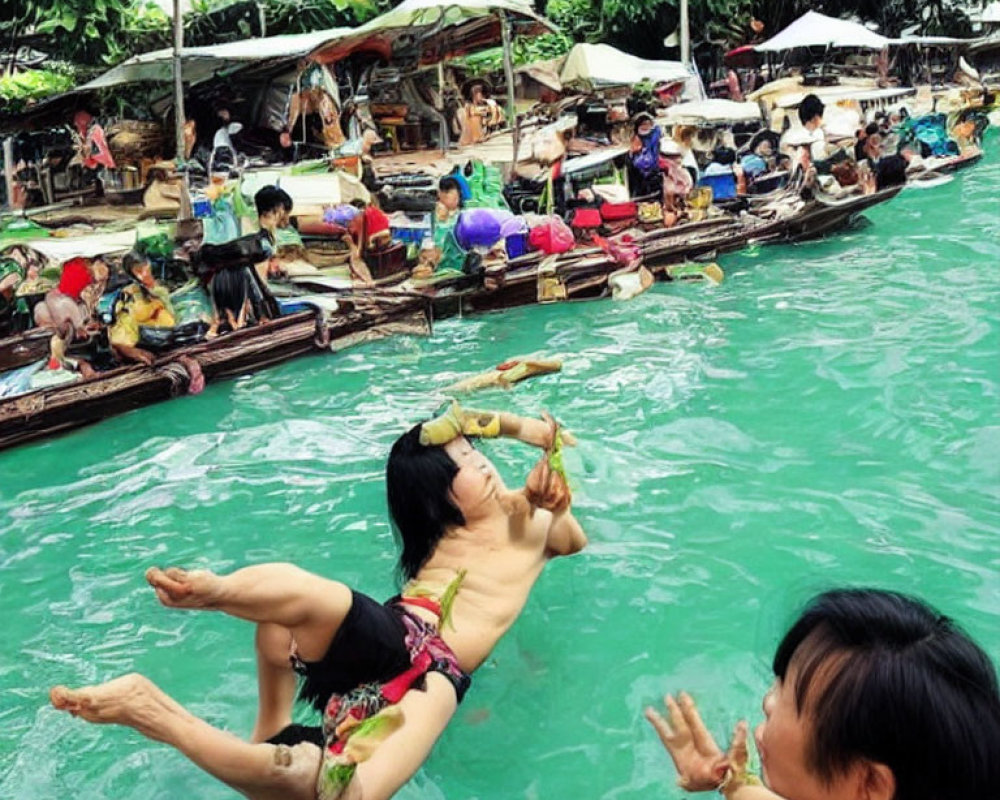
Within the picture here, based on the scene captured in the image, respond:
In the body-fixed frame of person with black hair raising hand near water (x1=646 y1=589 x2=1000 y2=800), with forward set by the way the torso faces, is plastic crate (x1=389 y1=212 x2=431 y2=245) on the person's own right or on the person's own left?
on the person's own right

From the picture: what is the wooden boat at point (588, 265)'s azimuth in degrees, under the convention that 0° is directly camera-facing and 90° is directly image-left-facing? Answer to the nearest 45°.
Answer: approximately 270°

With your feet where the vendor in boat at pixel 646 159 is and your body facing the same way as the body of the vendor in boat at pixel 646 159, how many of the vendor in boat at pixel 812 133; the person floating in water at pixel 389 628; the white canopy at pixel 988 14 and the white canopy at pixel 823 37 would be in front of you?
1

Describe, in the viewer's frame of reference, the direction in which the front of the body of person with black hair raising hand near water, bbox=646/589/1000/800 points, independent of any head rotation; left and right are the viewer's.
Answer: facing to the left of the viewer

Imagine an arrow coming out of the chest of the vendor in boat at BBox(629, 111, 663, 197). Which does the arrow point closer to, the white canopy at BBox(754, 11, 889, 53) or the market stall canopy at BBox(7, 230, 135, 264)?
the market stall canopy
